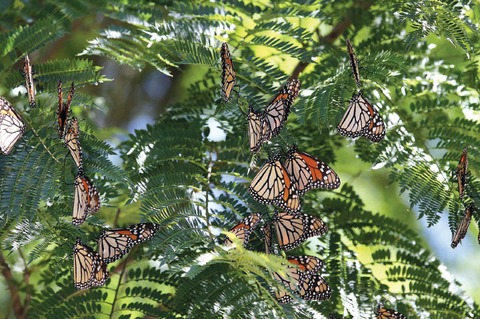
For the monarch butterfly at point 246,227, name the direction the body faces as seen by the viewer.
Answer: to the viewer's left

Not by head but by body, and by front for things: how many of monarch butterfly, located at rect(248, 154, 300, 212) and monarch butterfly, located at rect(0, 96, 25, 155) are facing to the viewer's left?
0
